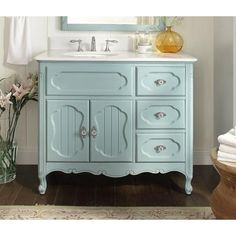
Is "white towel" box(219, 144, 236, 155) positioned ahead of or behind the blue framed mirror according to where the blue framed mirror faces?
ahead

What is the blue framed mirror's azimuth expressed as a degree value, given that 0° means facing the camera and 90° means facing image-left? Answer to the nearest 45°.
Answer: approximately 0°

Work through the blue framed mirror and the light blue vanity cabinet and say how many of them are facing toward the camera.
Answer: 2

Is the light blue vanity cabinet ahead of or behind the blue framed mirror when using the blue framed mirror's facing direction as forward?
ahead

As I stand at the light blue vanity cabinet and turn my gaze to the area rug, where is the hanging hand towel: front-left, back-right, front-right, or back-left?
back-right
